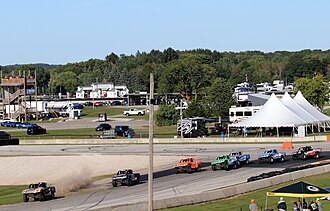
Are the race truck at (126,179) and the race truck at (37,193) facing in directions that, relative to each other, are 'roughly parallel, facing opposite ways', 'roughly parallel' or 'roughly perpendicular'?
roughly parallel

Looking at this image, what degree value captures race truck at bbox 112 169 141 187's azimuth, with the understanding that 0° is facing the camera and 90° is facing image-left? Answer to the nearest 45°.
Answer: approximately 45°

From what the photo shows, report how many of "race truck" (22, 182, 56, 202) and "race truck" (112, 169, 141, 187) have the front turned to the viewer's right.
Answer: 0

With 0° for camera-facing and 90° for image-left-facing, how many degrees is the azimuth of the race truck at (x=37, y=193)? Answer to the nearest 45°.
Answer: approximately 45°

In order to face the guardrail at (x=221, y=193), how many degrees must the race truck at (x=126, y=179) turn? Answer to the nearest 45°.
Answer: approximately 90° to its left

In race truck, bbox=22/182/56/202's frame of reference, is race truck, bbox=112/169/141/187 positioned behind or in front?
behind

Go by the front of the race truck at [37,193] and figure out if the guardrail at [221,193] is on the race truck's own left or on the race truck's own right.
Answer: on the race truck's own left
